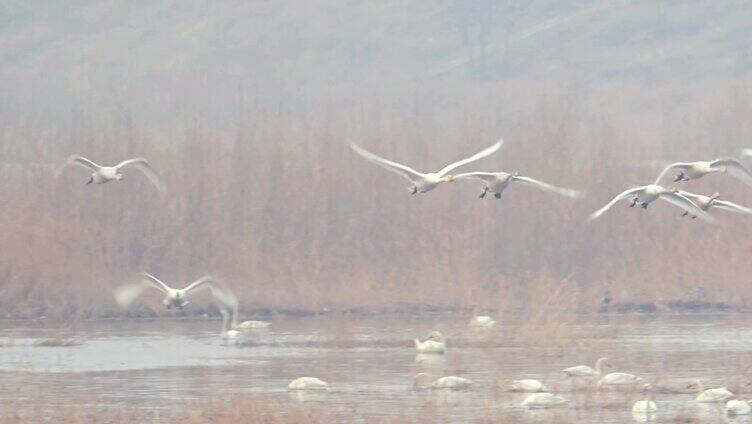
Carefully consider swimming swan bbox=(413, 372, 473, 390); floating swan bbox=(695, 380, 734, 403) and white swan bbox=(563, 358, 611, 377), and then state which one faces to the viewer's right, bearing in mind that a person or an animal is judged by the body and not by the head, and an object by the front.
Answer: the white swan

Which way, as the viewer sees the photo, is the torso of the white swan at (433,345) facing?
to the viewer's right

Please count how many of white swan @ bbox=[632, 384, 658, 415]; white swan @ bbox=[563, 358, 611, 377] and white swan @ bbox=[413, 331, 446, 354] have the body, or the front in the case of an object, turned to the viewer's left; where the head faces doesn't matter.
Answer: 0

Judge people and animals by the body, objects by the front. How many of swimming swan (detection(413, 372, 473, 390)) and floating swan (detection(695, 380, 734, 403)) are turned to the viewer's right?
0

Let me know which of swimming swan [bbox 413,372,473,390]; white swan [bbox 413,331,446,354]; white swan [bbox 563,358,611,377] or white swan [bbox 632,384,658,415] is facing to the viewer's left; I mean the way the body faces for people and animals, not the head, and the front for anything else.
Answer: the swimming swan

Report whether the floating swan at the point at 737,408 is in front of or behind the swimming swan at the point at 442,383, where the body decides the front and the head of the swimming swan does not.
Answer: behind

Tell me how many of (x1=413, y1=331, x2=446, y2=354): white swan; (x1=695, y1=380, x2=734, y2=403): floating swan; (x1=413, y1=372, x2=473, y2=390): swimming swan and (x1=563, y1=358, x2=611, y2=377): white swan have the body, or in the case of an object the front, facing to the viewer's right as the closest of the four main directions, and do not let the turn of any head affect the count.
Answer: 2

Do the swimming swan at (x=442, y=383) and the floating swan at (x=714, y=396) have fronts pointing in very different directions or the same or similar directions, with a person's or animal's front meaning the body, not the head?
same or similar directions

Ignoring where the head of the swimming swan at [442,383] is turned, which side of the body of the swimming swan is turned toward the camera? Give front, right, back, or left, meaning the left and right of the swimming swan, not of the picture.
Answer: left

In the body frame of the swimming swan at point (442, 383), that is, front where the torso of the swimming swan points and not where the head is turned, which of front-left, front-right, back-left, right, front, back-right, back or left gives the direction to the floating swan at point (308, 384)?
front

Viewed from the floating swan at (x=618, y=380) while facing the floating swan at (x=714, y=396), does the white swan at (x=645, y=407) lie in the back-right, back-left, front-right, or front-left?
front-right

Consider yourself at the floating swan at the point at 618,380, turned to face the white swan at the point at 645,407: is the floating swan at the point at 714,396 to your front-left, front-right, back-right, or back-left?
front-left

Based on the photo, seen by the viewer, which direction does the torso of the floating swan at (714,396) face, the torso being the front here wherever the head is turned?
to the viewer's left
